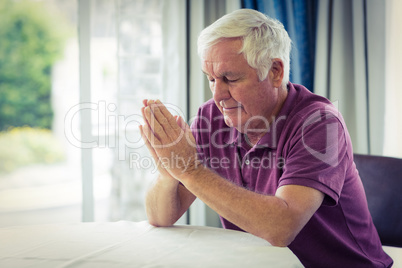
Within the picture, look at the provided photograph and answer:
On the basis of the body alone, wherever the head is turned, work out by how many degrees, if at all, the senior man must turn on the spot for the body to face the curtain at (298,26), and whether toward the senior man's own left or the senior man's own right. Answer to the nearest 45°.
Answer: approximately 135° to the senior man's own right

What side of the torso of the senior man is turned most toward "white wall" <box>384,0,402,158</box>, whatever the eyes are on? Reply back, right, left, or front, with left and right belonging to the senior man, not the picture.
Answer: back

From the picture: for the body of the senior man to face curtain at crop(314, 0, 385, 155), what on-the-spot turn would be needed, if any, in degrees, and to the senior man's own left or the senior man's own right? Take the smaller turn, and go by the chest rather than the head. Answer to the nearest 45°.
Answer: approximately 135° to the senior man's own right

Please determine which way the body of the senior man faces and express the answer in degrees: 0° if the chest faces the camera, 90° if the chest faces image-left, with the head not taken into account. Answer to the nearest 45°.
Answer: approximately 45°
